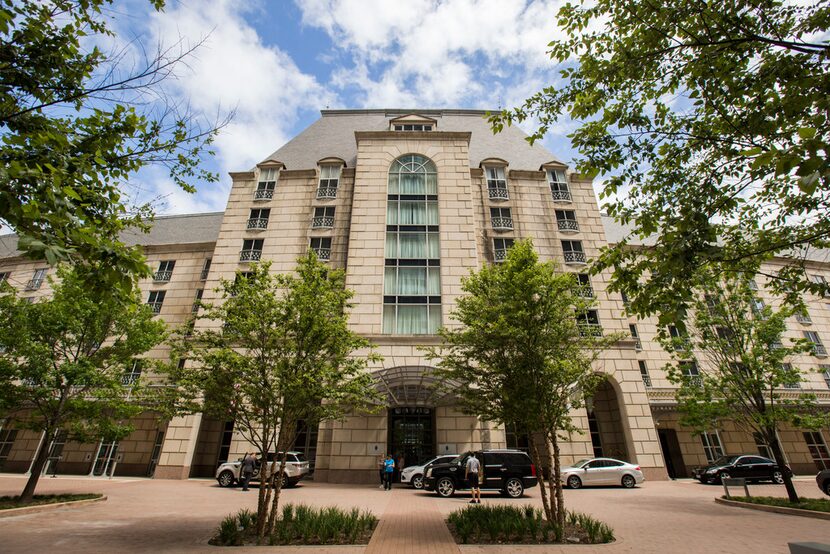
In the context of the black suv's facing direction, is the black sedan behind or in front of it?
behind

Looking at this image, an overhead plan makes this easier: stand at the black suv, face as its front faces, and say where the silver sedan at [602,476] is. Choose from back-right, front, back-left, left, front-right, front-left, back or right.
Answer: back-right

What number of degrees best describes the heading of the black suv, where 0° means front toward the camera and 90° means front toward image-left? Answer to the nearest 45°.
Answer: approximately 90°

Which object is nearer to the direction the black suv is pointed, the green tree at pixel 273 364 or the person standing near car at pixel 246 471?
the person standing near car

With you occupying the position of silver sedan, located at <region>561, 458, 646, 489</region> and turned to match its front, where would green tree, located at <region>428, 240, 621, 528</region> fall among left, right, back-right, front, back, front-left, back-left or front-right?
left

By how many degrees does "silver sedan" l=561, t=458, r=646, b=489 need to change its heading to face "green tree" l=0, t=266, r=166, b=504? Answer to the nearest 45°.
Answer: approximately 45° to its left

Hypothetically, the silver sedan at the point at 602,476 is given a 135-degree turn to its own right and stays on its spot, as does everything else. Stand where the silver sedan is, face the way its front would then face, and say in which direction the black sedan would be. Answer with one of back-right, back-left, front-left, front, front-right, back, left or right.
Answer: front

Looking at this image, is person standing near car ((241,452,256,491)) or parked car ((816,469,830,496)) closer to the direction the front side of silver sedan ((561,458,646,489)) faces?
the person standing near car

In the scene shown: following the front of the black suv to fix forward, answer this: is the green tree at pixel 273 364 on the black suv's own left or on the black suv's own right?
on the black suv's own left

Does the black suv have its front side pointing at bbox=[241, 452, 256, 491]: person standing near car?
yes

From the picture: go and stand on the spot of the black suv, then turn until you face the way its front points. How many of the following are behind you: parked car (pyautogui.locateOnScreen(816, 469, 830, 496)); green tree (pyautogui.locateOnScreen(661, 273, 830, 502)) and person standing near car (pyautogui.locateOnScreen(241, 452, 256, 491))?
2

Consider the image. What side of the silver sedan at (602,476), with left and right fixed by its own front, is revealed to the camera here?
left

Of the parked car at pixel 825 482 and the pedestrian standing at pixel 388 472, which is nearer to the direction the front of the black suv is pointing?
the pedestrian standing

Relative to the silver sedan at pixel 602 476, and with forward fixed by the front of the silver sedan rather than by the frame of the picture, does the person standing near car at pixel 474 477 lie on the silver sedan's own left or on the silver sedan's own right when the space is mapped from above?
on the silver sedan's own left

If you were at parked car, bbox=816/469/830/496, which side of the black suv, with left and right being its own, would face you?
back

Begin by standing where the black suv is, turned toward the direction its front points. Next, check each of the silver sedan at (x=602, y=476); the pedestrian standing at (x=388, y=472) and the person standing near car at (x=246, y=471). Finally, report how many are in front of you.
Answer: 2
